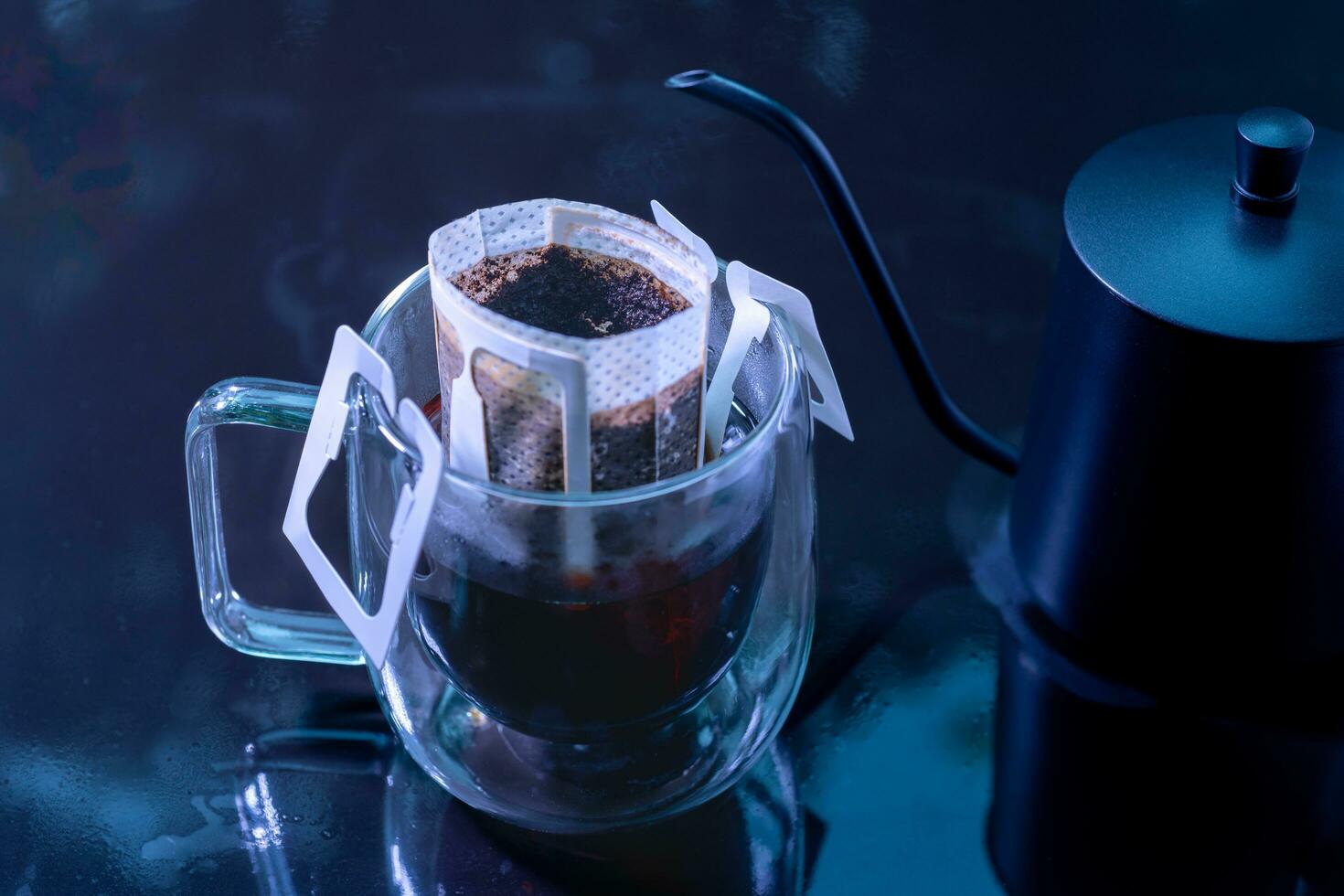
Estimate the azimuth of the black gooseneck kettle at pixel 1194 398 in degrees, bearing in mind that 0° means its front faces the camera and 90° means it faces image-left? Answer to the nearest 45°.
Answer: approximately 90°
